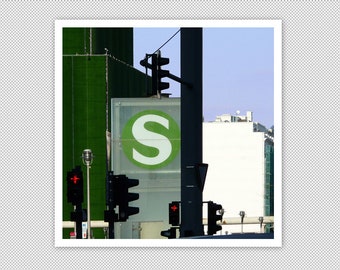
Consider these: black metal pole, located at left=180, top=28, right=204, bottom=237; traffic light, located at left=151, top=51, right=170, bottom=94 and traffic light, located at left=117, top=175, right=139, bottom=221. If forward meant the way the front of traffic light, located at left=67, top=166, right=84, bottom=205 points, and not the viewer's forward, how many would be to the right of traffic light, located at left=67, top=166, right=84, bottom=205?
0

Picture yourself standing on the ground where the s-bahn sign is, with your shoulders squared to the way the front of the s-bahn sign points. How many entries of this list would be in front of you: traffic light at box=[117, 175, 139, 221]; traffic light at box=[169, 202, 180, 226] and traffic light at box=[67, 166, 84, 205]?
3

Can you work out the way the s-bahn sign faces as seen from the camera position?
facing the viewer

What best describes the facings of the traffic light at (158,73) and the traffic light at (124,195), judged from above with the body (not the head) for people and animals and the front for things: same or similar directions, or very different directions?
same or similar directions

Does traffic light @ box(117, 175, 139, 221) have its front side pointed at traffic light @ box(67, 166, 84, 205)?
no

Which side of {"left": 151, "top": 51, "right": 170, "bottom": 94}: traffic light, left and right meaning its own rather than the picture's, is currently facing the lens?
right

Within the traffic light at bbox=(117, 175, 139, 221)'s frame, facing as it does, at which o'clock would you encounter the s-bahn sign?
The s-bahn sign is roughly at 9 o'clock from the traffic light.

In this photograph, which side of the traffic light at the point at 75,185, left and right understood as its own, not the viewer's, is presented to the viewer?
front
